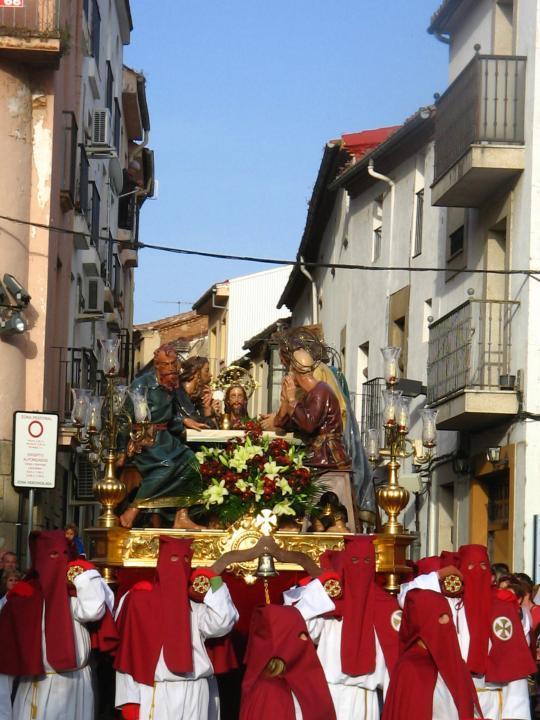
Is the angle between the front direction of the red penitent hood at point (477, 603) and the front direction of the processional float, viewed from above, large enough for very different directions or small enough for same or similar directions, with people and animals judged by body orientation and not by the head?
same or similar directions

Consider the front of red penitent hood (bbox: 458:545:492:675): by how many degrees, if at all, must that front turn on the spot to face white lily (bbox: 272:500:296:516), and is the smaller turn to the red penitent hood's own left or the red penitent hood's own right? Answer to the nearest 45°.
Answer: approximately 135° to the red penitent hood's own right

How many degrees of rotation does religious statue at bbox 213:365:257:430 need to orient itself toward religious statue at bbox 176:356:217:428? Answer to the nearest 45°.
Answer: approximately 45° to its right

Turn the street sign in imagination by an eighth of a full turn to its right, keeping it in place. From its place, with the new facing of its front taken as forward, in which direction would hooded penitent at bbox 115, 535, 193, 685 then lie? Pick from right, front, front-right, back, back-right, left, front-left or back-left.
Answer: front-left

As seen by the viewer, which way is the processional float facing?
toward the camera

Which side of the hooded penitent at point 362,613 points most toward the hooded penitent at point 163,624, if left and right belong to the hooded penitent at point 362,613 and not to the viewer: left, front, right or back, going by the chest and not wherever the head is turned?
right

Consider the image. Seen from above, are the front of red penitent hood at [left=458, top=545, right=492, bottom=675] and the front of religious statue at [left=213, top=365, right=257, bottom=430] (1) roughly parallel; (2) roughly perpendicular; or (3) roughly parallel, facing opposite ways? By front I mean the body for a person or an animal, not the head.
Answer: roughly parallel

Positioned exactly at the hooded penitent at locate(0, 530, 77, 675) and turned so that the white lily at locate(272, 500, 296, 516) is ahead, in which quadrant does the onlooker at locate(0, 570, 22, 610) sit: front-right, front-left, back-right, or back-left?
front-left
